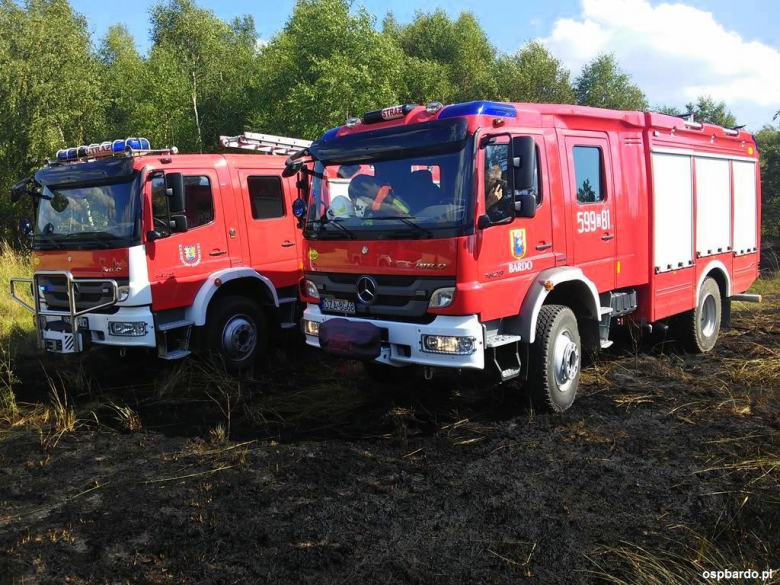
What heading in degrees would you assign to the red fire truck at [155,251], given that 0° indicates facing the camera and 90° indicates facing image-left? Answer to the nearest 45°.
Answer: approximately 45°

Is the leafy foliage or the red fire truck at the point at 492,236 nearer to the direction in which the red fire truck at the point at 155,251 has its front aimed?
the red fire truck

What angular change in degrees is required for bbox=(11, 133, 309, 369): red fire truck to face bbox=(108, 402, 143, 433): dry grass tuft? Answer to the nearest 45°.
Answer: approximately 45° to its left

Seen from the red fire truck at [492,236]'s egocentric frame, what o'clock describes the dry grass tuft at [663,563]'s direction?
The dry grass tuft is roughly at 10 o'clock from the red fire truck.

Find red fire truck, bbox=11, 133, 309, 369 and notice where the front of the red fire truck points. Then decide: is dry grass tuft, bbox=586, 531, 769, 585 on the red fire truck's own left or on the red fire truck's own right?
on the red fire truck's own left

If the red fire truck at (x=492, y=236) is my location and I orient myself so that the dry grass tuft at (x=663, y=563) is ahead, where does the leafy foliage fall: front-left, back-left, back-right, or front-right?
back-left

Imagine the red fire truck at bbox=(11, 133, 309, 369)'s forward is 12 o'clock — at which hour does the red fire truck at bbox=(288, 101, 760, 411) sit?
the red fire truck at bbox=(288, 101, 760, 411) is roughly at 9 o'clock from the red fire truck at bbox=(11, 133, 309, 369).

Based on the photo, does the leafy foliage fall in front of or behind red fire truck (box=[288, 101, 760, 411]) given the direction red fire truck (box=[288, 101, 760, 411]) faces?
behind

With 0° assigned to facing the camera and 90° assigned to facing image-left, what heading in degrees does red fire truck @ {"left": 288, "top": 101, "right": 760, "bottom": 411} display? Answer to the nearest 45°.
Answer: approximately 45°
